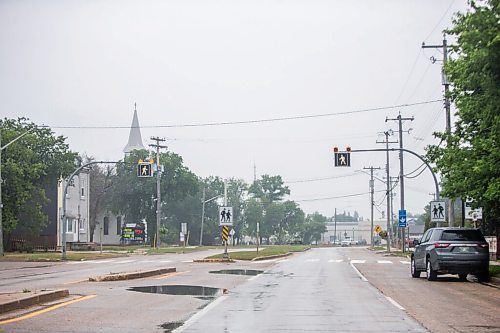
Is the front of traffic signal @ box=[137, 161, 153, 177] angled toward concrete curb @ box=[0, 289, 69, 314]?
yes

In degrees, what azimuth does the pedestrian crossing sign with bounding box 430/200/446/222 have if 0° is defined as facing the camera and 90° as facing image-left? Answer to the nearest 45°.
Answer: approximately 0°

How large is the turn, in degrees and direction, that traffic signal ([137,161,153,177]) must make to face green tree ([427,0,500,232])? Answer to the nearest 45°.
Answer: approximately 45° to its left

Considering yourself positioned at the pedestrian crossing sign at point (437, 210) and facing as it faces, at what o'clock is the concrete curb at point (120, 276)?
The concrete curb is roughly at 1 o'clock from the pedestrian crossing sign.

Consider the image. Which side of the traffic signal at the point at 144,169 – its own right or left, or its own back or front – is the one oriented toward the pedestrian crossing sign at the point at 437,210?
left

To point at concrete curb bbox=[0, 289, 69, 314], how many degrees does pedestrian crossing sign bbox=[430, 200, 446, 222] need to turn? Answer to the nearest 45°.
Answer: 0° — it already faces it

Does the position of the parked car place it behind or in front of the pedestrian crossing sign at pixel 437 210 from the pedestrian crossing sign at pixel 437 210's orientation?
in front

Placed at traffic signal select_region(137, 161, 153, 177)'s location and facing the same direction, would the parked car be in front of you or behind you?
in front

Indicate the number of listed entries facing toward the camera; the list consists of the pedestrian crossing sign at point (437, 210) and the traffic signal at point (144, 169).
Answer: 2

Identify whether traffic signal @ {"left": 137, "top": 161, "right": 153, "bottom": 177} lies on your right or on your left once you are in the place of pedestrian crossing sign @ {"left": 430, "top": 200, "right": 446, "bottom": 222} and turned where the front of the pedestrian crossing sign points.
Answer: on your right
